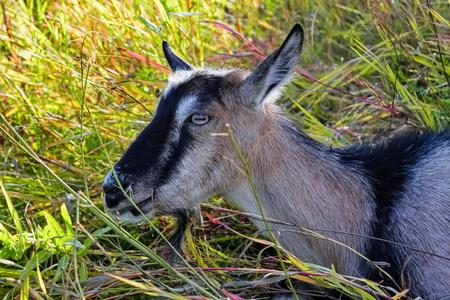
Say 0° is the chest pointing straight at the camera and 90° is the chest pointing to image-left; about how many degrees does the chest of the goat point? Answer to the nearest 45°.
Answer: approximately 90°
